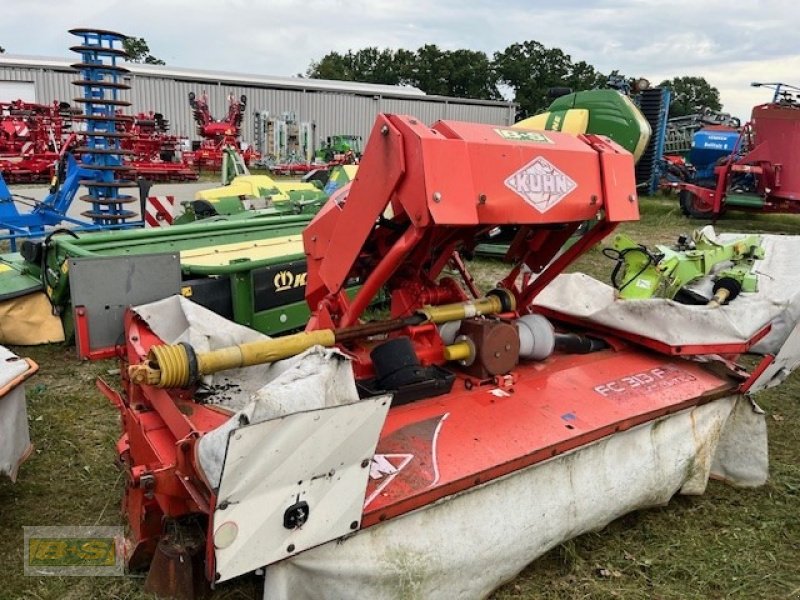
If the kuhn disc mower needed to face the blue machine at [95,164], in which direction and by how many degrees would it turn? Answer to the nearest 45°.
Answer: approximately 180°

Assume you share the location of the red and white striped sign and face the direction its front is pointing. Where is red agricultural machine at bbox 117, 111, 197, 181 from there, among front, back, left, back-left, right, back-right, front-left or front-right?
back

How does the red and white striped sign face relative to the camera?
toward the camera

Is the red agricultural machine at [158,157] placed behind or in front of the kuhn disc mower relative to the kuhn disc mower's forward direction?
behind

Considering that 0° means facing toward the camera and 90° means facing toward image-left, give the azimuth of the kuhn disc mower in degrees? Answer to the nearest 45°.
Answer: approximately 315°

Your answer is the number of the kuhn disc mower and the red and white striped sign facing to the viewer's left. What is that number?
0

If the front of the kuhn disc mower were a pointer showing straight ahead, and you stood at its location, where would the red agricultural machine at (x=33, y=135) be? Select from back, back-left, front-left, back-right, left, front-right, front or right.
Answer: back

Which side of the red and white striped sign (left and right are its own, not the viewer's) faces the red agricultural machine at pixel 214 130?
back

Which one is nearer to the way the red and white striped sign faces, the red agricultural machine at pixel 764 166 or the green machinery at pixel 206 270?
the green machinery

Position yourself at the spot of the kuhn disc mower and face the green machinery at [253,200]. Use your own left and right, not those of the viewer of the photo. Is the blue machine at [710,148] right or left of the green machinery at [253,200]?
right

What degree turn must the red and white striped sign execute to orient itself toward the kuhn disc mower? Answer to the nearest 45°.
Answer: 0° — it already faces it

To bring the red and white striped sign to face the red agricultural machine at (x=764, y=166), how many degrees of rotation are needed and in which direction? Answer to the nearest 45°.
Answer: approximately 90° to its left

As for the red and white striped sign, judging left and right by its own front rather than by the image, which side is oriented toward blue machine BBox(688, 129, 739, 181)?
left
